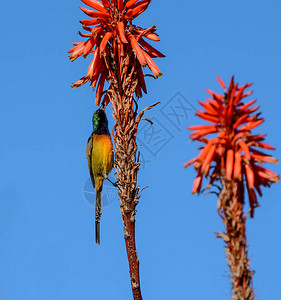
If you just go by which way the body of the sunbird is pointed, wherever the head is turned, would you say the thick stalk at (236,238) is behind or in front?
in front

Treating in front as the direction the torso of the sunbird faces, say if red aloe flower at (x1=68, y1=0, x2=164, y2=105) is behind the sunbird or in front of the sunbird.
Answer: in front
